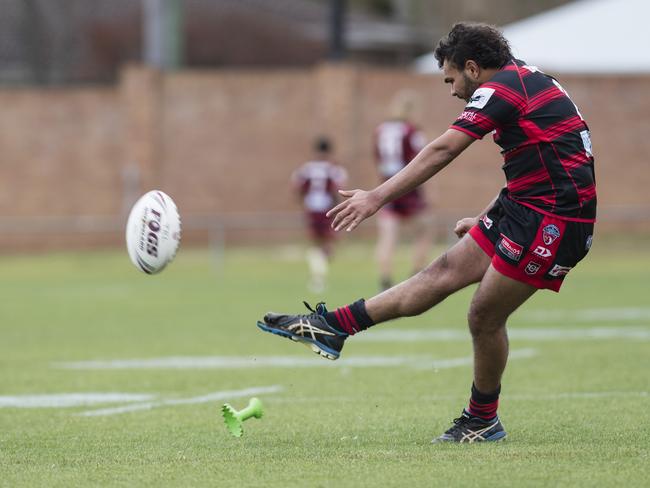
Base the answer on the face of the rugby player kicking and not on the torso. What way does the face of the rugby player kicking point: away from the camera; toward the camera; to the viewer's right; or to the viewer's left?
to the viewer's left

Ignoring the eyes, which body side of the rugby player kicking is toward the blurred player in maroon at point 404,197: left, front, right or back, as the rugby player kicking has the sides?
right

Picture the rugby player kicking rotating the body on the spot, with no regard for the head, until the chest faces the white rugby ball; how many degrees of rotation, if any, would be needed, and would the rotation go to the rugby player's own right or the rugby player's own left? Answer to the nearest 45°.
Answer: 0° — they already face it

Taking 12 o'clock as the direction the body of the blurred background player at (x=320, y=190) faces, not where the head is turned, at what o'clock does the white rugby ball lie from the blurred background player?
The white rugby ball is roughly at 6 o'clock from the blurred background player.

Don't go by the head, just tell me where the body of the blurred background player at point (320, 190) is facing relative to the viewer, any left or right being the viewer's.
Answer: facing away from the viewer

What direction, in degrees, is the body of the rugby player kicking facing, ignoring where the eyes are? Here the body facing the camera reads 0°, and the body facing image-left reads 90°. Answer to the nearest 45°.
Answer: approximately 90°

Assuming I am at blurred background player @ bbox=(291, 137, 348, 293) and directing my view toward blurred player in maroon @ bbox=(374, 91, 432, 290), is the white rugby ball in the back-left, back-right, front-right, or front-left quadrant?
front-right

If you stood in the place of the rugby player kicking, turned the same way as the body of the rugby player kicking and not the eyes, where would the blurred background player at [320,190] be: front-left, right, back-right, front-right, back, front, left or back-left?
right

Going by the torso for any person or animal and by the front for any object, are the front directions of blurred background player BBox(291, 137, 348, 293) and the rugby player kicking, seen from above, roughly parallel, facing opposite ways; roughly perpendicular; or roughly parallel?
roughly perpendicular

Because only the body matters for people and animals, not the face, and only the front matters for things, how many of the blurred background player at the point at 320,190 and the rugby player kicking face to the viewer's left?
1
